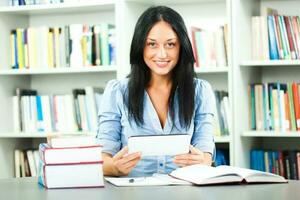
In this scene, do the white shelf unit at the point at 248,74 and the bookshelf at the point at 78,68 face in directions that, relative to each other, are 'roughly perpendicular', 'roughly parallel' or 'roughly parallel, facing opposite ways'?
roughly parallel

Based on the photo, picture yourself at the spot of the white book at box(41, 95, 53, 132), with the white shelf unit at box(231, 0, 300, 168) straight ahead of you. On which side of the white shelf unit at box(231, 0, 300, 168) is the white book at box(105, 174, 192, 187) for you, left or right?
right

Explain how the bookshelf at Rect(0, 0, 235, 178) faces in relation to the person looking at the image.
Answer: facing the viewer

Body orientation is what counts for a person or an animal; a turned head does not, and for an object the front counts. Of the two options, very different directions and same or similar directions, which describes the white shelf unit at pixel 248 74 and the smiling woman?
same or similar directions

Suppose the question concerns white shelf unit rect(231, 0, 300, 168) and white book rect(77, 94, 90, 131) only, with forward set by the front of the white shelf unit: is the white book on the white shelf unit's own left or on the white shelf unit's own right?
on the white shelf unit's own right

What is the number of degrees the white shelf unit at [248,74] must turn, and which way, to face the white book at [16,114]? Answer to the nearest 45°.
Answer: approximately 90° to its right

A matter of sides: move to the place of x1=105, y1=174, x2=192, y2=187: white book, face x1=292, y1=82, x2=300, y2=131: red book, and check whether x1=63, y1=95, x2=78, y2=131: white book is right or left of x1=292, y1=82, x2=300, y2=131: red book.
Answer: left

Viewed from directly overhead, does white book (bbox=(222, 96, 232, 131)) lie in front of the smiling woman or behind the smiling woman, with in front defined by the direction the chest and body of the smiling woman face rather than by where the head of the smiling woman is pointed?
behind

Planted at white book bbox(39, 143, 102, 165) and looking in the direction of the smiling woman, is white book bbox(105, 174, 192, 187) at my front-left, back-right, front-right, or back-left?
front-right

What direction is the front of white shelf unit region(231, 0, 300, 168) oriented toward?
toward the camera

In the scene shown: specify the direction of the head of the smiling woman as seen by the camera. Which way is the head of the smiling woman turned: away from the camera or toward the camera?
toward the camera

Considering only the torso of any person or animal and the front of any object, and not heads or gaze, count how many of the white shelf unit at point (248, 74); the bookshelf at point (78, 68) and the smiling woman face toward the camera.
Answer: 3

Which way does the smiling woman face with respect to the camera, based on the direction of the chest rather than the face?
toward the camera
